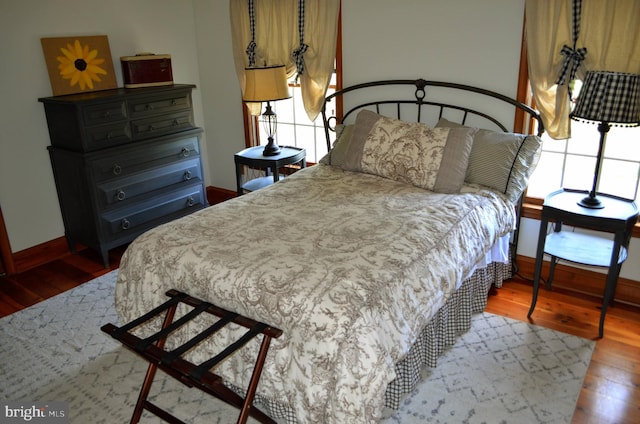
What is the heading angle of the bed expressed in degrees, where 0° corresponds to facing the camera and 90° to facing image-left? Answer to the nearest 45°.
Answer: approximately 45°

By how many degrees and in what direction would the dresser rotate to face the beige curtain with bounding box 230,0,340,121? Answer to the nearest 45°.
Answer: approximately 45° to its left

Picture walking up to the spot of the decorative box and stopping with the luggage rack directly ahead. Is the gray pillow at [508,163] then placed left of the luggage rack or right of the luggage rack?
left

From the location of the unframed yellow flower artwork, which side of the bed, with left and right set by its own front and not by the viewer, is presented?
right

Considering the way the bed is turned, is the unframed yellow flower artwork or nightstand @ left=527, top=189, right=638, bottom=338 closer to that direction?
the unframed yellow flower artwork
